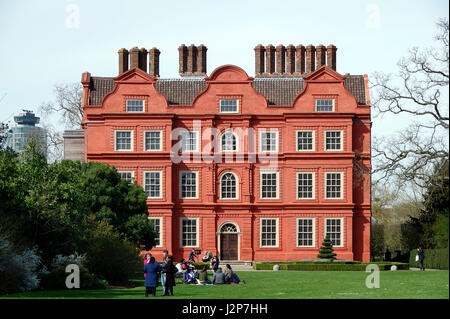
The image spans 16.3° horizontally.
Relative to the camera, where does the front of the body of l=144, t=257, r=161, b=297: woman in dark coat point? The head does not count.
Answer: away from the camera

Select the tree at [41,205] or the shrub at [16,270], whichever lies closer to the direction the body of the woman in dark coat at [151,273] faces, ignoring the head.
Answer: the tree

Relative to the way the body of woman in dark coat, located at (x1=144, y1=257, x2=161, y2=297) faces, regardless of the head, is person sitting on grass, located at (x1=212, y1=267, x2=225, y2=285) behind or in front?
in front

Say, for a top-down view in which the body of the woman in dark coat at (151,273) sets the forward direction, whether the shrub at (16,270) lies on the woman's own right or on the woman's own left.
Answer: on the woman's own left
